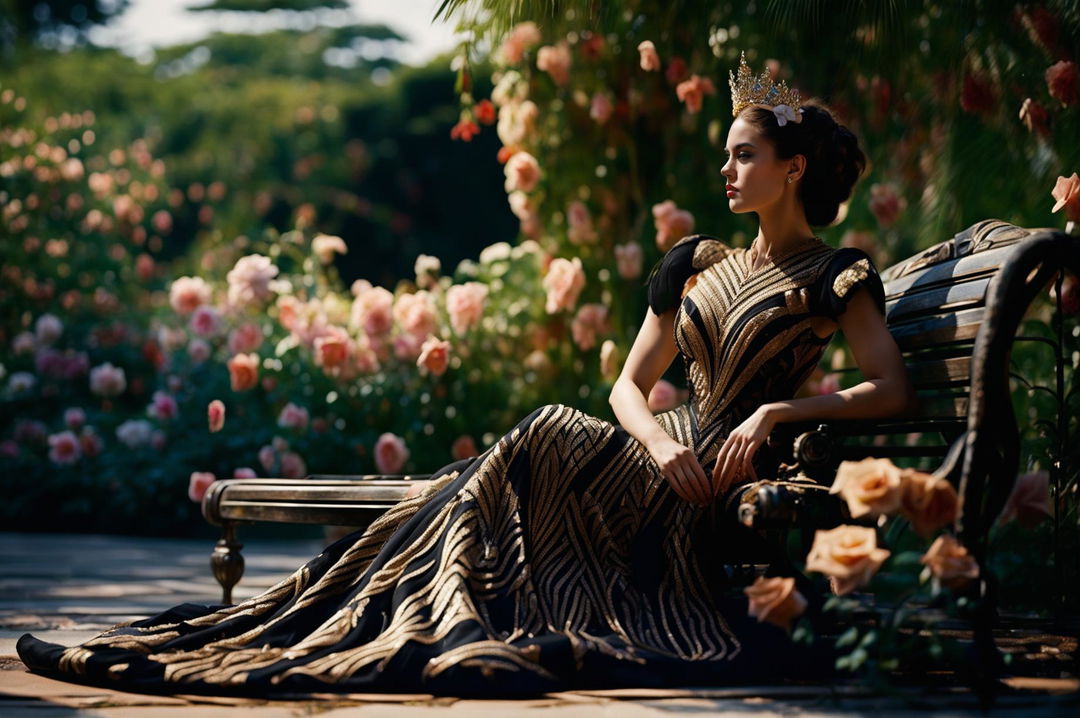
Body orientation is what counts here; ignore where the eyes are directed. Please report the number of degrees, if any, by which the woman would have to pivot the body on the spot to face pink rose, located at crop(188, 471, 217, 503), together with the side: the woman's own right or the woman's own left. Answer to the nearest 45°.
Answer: approximately 90° to the woman's own right

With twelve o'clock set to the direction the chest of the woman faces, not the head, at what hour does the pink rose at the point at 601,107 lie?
The pink rose is roughly at 5 o'clock from the woman.

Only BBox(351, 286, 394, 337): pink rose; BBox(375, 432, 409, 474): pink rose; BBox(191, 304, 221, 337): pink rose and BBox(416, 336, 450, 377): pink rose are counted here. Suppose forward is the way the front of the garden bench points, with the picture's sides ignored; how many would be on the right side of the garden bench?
4

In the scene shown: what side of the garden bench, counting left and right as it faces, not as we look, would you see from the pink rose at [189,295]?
right

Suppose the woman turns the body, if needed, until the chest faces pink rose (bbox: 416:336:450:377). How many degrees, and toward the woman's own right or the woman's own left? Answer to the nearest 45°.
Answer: approximately 135° to the woman's own right

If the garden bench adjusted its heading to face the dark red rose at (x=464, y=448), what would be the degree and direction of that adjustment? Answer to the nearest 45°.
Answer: approximately 90° to its right

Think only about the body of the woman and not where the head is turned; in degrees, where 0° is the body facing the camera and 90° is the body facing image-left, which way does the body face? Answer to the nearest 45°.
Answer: approximately 45°

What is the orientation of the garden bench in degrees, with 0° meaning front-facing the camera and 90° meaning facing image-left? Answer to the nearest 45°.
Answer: approximately 45°

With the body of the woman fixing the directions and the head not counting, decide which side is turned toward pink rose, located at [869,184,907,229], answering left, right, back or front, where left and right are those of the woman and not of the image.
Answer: back

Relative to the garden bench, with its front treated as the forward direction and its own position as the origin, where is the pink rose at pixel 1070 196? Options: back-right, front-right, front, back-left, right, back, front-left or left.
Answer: back

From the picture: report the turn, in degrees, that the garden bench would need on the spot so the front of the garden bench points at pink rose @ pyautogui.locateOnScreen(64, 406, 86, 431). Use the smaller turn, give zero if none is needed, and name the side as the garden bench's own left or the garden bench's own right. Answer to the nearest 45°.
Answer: approximately 90° to the garden bench's own right

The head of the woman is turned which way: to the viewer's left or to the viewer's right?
to the viewer's left

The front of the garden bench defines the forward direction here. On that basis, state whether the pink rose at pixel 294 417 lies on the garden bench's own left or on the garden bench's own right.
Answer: on the garden bench's own right
